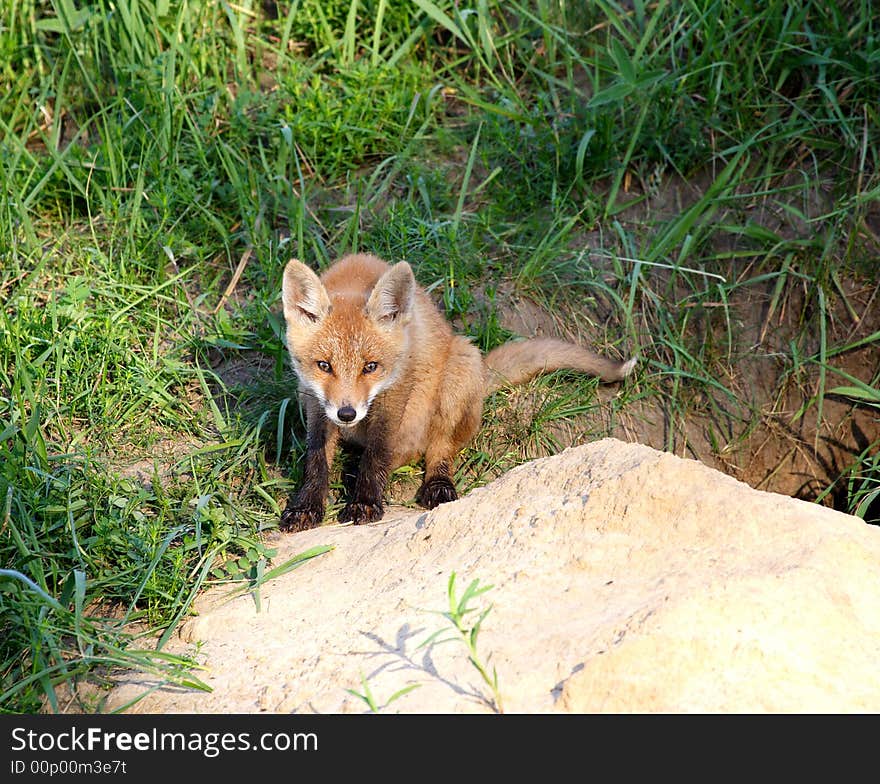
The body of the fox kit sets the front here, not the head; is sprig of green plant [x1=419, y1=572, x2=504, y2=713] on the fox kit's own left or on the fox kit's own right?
on the fox kit's own left

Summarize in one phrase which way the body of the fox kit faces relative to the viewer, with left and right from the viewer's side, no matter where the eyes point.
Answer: facing the viewer and to the left of the viewer
